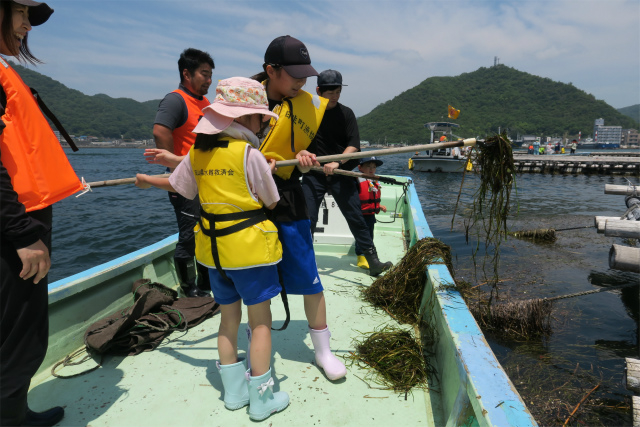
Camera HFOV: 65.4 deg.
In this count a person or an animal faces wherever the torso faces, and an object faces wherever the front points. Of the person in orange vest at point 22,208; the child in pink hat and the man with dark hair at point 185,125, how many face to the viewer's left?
0

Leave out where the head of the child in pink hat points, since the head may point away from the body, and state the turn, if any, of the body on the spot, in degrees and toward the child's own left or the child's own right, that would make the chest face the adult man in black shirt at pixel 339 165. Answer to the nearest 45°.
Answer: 0° — they already face them

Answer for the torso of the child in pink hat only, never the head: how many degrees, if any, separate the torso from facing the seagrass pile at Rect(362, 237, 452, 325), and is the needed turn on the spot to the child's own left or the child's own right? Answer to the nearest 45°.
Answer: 0° — they already face it

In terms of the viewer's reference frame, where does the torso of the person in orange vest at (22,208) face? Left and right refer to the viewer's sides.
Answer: facing to the right of the viewer

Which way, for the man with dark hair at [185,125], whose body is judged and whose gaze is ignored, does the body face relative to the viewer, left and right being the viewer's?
facing the viewer and to the right of the viewer

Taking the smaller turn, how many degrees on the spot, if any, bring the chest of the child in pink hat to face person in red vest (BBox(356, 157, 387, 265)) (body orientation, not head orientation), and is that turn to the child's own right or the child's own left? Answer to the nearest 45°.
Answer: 0° — they already face them

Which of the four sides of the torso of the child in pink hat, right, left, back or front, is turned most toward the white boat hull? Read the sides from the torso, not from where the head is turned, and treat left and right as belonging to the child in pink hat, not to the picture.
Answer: front

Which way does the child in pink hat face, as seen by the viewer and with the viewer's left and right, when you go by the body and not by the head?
facing away from the viewer and to the right of the viewer

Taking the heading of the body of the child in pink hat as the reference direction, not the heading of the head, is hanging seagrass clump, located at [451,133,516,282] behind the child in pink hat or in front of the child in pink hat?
in front

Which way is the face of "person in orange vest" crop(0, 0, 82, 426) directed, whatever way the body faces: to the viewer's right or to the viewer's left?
to the viewer's right

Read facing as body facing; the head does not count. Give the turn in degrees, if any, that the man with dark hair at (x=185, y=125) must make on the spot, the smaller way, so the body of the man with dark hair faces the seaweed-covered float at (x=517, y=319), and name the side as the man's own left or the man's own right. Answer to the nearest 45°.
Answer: approximately 45° to the man's own left
